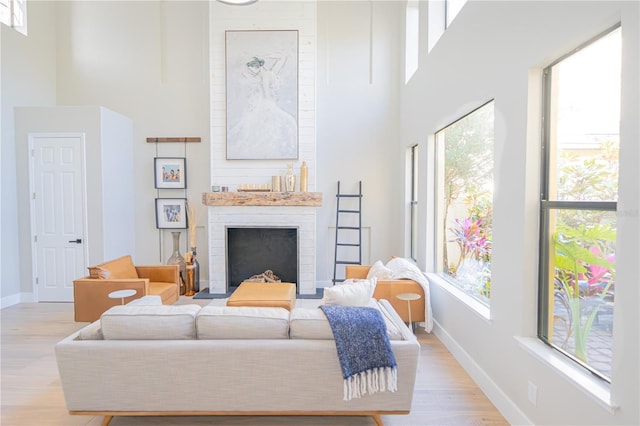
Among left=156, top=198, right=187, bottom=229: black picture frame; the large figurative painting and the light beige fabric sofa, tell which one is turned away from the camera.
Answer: the light beige fabric sofa

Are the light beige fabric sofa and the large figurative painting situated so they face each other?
yes

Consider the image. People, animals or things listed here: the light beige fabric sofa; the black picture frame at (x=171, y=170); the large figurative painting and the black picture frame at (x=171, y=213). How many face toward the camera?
3

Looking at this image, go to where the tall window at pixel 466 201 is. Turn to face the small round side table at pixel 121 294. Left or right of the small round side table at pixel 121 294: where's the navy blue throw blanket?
left

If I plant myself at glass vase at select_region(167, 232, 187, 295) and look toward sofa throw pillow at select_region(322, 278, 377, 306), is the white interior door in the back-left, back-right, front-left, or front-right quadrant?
back-right

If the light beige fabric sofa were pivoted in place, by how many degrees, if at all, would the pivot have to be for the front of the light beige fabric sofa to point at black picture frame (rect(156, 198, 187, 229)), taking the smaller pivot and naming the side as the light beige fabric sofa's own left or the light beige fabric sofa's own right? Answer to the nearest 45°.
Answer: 0° — it already faces it

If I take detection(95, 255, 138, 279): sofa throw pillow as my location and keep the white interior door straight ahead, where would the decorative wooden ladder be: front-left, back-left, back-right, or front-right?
back-right

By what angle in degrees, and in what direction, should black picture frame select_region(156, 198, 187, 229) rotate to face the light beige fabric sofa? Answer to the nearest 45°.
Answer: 0° — it already faces it

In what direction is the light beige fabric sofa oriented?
away from the camera
